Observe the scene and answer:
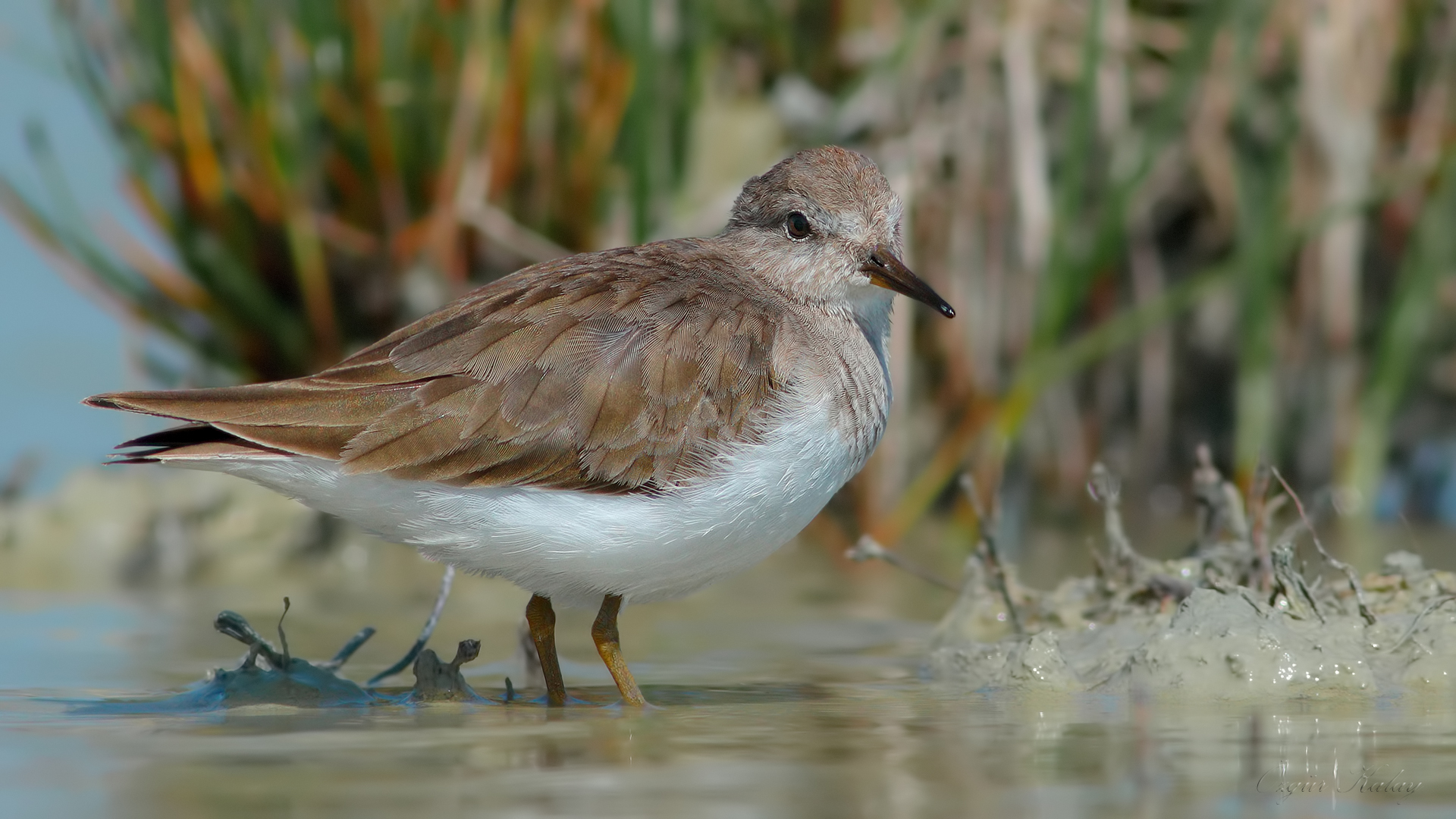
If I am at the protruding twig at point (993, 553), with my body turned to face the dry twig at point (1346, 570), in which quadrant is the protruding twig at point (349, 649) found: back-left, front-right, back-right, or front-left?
back-right

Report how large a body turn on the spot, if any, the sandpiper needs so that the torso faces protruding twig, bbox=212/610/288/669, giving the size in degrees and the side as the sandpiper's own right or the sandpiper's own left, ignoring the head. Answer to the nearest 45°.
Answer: approximately 180°

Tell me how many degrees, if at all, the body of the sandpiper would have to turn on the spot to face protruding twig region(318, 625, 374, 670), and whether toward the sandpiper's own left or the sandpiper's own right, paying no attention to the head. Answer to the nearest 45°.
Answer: approximately 135° to the sandpiper's own left

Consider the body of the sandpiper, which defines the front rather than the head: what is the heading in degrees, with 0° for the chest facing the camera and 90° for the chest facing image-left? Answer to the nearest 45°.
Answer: approximately 270°

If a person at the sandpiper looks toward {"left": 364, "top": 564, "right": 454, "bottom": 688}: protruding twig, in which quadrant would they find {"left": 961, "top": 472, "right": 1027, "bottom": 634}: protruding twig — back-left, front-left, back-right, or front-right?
back-right
